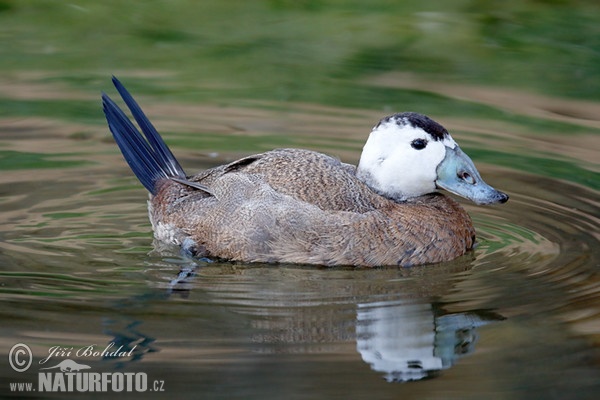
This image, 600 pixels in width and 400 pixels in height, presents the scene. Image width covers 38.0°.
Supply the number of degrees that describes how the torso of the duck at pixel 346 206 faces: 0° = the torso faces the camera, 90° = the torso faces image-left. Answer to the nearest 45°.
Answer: approximately 270°
